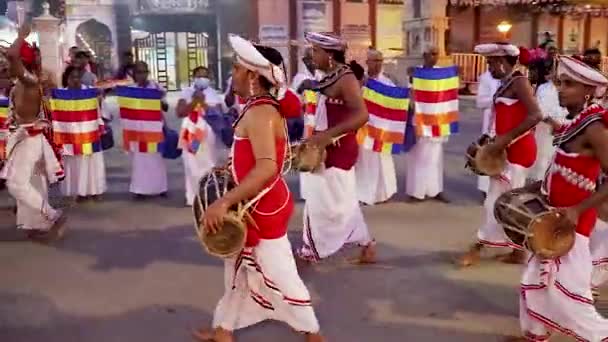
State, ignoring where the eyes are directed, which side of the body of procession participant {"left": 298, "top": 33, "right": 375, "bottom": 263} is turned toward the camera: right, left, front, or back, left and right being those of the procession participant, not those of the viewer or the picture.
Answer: left

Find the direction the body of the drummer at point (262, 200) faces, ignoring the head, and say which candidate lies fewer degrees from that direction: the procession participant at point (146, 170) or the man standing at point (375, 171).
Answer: the procession participant

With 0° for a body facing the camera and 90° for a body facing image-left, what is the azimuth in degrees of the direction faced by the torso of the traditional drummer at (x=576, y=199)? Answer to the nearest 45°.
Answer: approximately 90°

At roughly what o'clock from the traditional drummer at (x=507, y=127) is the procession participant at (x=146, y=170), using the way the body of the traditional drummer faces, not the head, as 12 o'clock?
The procession participant is roughly at 1 o'clock from the traditional drummer.

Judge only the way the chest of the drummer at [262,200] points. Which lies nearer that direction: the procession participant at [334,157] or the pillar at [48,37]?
the pillar

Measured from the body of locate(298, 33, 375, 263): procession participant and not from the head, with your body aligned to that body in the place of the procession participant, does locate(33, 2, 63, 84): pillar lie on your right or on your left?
on your right

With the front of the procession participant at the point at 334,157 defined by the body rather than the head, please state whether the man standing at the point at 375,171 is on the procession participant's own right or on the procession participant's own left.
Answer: on the procession participant's own right

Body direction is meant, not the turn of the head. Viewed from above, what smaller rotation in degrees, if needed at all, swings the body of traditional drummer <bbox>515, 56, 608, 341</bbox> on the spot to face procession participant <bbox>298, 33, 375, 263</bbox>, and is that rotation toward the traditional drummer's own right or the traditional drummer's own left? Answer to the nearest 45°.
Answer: approximately 45° to the traditional drummer's own right

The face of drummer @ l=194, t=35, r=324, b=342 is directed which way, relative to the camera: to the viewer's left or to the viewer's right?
to the viewer's left

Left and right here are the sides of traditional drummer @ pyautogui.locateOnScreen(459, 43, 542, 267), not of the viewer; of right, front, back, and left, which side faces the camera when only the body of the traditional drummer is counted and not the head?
left

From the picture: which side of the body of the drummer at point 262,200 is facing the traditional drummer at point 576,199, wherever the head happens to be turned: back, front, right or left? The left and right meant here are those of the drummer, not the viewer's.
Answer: back

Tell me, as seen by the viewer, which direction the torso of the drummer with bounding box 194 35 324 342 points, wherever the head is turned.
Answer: to the viewer's left
